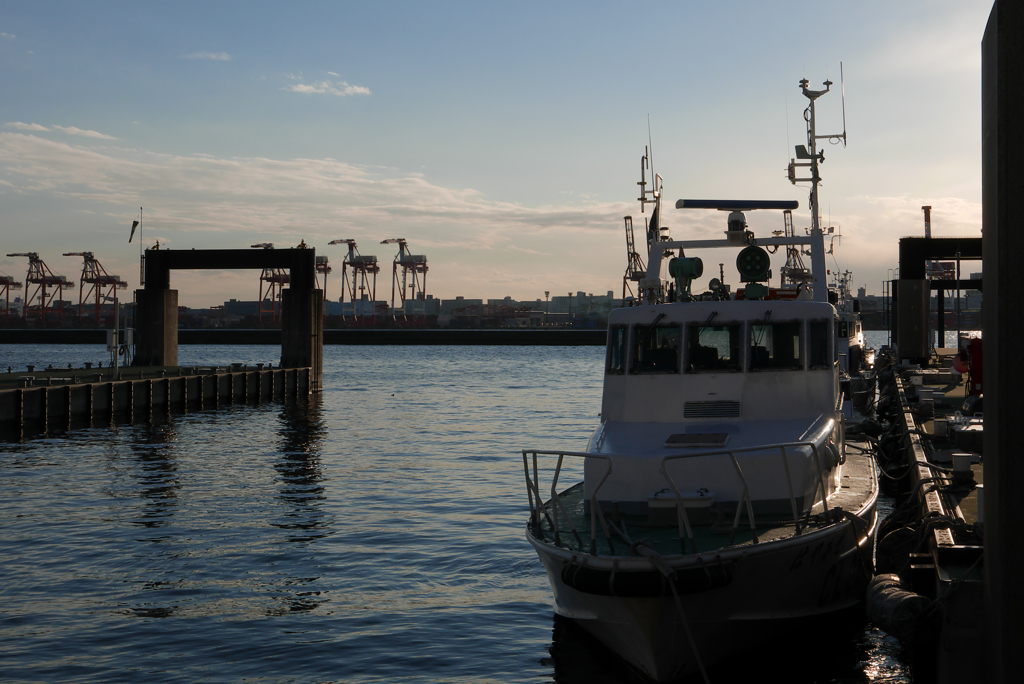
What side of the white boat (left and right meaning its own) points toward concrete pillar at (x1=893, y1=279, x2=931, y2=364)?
back

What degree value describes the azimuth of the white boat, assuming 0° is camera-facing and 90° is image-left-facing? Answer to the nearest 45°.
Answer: approximately 0°

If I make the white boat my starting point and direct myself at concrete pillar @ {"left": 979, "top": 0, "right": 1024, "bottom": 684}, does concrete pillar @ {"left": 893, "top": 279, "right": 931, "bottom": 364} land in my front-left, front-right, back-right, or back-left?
back-left
